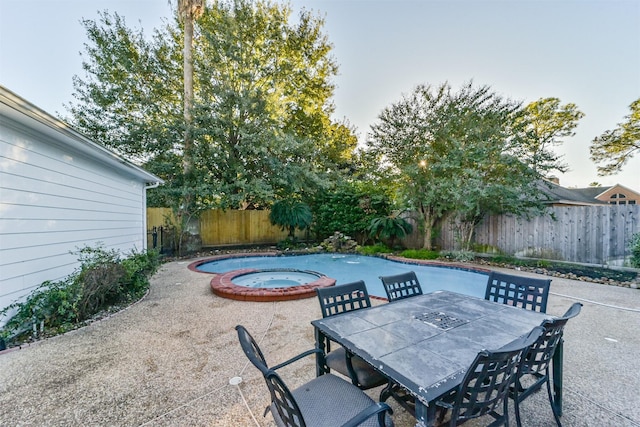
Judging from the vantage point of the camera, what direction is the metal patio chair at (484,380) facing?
facing away from the viewer and to the left of the viewer

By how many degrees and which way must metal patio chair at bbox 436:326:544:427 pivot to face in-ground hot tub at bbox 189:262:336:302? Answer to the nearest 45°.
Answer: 0° — it already faces it

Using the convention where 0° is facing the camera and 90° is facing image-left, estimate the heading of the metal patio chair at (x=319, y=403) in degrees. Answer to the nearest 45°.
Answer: approximately 225°

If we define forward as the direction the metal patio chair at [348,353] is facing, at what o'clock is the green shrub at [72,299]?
The green shrub is roughly at 5 o'clock from the metal patio chair.

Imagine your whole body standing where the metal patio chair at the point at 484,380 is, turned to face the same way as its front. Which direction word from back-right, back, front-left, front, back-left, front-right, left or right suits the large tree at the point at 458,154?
front-right

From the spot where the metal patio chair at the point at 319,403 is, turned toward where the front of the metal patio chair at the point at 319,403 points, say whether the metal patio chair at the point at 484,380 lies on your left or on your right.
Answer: on your right

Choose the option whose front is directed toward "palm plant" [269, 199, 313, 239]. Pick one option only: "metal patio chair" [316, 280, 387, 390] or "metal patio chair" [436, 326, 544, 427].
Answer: "metal patio chair" [436, 326, 544, 427]

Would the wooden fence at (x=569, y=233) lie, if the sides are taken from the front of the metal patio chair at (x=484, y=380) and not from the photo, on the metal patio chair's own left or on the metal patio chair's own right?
on the metal patio chair's own right

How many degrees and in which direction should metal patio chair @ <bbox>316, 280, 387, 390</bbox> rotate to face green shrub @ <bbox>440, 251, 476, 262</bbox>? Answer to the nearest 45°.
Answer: approximately 90° to its left

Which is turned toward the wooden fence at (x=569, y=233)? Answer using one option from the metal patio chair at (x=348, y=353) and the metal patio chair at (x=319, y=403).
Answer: the metal patio chair at (x=319, y=403)

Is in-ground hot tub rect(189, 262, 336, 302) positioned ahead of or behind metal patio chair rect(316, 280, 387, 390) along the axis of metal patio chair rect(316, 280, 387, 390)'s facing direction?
behind

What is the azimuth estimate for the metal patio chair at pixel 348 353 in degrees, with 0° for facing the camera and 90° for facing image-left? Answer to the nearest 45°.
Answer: approximately 315°

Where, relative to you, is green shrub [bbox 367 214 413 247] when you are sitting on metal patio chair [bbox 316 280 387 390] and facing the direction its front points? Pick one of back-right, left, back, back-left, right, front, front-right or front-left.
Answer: back-left

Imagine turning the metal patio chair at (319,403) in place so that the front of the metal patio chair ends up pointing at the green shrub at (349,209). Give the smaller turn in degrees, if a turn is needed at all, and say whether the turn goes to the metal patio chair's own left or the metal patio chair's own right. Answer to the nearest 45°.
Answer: approximately 45° to the metal patio chair's own left
